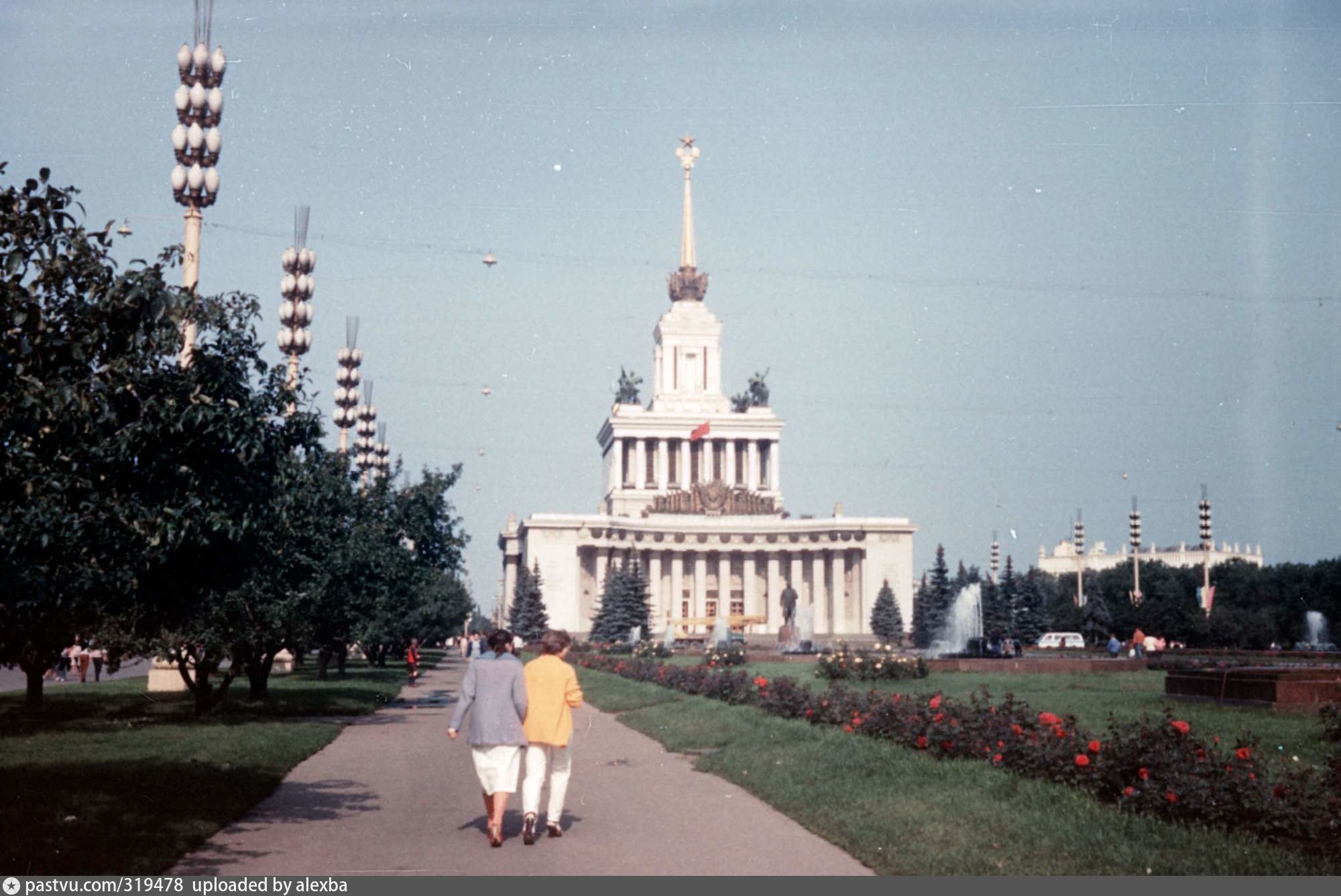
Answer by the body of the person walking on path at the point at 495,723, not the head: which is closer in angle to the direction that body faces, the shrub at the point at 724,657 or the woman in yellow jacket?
the shrub

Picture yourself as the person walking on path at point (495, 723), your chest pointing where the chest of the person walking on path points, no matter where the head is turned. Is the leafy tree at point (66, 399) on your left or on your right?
on your left

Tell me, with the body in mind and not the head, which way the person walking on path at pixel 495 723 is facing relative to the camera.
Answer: away from the camera

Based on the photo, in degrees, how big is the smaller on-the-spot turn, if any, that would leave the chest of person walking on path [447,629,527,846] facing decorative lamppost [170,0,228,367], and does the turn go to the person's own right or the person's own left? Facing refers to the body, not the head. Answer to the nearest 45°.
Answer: approximately 45° to the person's own left

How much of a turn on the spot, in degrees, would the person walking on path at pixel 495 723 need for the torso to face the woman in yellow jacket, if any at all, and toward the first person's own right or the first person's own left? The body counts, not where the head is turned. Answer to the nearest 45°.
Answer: approximately 90° to the first person's own right

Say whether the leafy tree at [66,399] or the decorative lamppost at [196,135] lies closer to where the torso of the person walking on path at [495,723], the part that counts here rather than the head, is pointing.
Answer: the decorative lamppost

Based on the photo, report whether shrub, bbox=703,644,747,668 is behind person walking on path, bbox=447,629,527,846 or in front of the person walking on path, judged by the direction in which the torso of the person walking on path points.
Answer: in front

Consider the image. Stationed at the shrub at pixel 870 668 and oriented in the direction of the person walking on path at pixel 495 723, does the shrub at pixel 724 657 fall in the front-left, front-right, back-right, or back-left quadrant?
back-right
